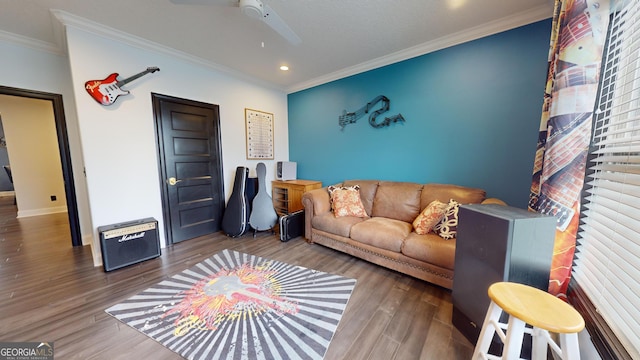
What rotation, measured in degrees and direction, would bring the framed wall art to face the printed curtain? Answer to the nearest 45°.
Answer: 0° — it already faces it

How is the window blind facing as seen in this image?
to the viewer's left

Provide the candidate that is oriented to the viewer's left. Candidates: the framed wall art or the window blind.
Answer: the window blind

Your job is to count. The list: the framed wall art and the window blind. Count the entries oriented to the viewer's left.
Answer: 1

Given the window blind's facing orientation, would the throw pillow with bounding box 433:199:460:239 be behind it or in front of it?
in front

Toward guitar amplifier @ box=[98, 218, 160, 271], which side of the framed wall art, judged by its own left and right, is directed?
right

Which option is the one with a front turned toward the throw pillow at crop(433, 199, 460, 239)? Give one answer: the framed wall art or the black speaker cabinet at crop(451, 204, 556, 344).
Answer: the framed wall art

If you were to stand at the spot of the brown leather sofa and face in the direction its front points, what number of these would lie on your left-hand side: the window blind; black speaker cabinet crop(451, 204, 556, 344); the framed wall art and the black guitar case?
2
